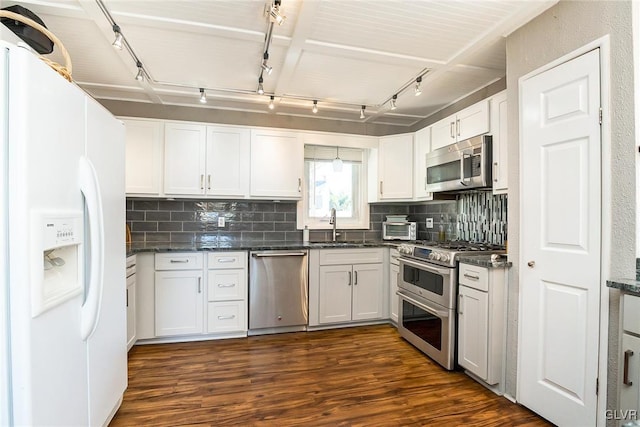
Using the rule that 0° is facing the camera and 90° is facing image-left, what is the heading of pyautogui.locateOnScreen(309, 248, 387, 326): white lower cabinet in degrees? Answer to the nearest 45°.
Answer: approximately 0°

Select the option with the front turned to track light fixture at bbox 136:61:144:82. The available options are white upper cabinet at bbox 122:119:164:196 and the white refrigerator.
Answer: the white upper cabinet

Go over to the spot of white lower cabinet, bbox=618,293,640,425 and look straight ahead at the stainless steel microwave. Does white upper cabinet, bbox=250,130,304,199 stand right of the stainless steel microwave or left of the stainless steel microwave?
left

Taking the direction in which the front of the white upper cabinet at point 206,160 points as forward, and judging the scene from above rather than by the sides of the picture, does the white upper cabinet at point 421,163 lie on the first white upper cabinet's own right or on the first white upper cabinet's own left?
on the first white upper cabinet's own left

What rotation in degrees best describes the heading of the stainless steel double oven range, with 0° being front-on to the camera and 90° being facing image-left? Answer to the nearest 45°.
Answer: approximately 45°

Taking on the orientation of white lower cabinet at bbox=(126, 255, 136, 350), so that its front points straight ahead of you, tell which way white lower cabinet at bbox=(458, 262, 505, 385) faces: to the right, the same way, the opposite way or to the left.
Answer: the opposite way

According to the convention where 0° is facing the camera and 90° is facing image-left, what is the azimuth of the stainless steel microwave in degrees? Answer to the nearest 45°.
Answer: approximately 45°

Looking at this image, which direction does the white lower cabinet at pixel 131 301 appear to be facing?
to the viewer's right

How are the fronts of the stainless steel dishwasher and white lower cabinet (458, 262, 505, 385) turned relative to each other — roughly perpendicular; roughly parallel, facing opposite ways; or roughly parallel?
roughly perpendicular

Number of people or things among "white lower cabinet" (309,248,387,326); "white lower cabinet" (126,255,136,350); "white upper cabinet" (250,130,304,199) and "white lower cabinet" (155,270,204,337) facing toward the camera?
3
